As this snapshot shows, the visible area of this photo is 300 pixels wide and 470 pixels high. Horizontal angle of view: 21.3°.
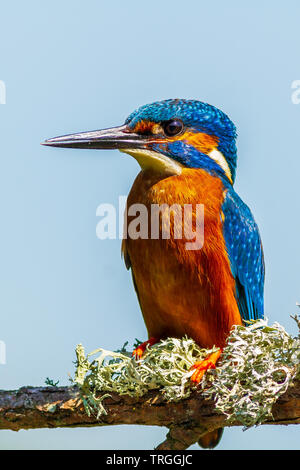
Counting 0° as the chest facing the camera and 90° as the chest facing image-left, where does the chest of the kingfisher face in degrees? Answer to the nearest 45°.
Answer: approximately 45°
